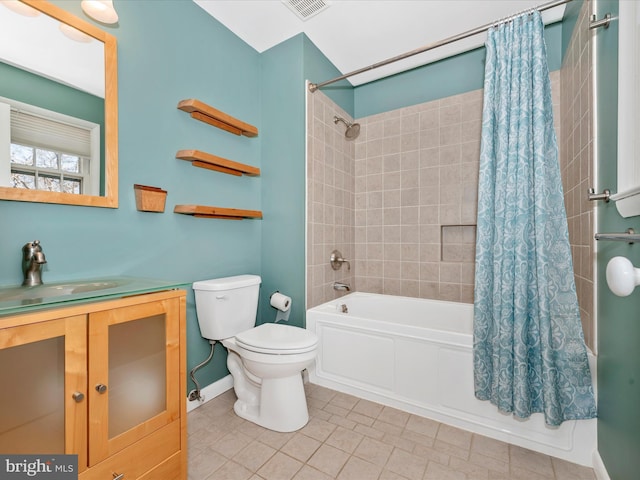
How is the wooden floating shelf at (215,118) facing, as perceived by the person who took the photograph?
facing the viewer and to the right of the viewer

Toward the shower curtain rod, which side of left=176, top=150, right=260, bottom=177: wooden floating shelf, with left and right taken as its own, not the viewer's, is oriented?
front

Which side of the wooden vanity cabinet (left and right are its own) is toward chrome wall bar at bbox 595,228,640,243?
front

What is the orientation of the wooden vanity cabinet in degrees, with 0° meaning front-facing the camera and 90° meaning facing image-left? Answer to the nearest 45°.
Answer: approximately 315°

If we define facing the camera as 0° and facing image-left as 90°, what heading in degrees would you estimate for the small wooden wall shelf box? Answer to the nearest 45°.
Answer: approximately 315°

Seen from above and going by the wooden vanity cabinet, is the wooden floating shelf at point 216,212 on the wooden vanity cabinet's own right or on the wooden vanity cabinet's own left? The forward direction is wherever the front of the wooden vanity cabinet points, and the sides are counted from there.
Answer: on the wooden vanity cabinet's own left

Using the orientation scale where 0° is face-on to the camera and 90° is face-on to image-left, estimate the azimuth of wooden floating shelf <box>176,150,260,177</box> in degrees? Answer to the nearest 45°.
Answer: approximately 315°

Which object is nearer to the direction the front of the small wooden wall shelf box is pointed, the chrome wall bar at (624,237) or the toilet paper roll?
the chrome wall bar
